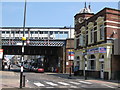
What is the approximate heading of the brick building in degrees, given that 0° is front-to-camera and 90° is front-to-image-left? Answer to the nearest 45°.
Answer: approximately 45°
